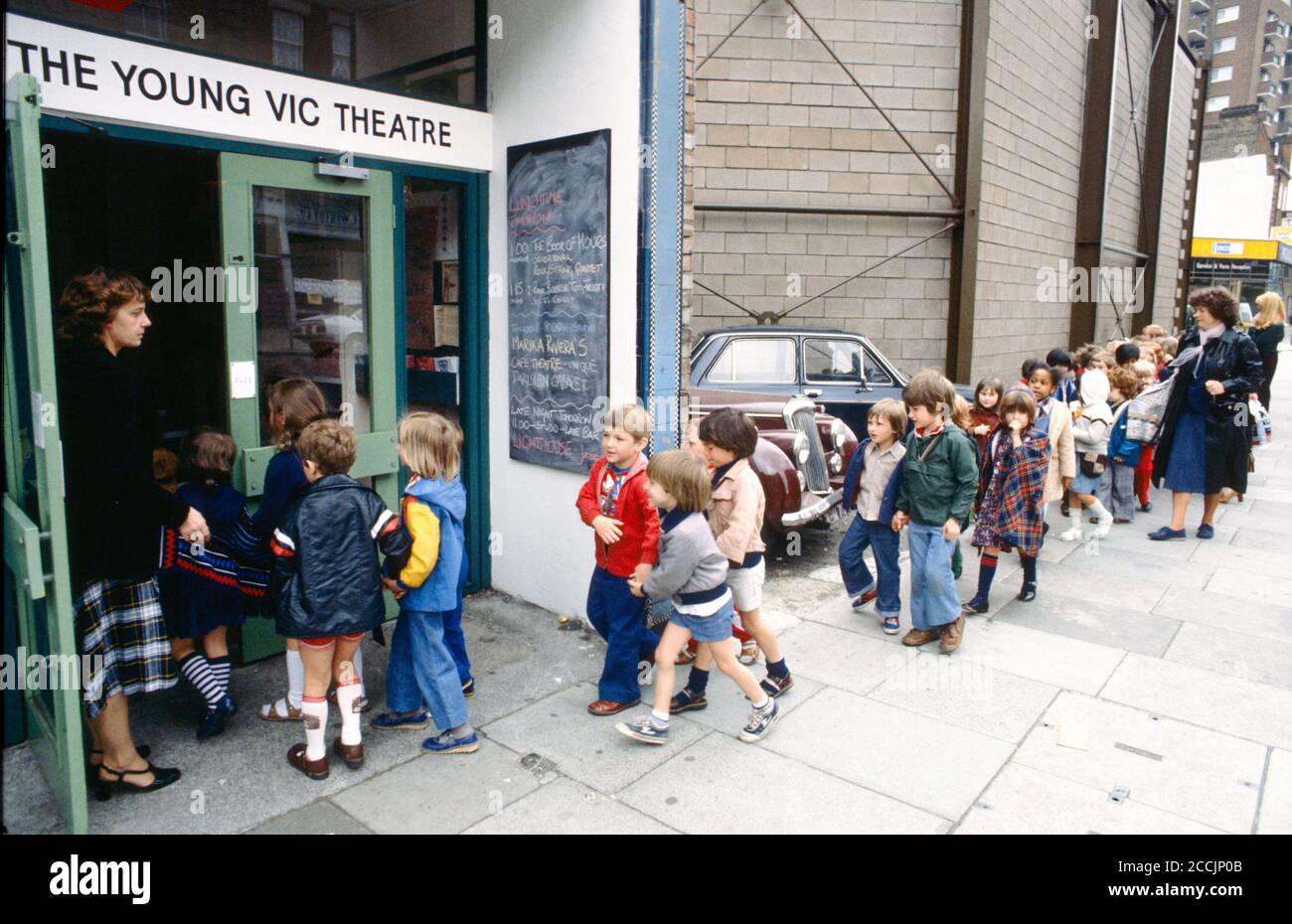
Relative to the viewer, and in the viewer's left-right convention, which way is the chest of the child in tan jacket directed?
facing to the left of the viewer

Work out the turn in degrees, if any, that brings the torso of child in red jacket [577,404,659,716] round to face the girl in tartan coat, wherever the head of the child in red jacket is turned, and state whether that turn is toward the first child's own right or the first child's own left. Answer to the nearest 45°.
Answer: approximately 180°

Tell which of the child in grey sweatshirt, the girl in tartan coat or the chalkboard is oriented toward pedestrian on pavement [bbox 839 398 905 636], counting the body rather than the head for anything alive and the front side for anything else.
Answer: the girl in tartan coat

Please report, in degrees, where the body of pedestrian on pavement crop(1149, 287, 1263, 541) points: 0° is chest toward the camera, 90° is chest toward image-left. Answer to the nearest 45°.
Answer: approximately 45°

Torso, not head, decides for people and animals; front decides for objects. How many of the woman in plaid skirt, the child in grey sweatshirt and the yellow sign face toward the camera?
1

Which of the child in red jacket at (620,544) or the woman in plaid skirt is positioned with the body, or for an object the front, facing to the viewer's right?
the woman in plaid skirt

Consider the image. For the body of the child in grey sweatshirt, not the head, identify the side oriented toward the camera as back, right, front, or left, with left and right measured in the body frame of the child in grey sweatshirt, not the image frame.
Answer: left

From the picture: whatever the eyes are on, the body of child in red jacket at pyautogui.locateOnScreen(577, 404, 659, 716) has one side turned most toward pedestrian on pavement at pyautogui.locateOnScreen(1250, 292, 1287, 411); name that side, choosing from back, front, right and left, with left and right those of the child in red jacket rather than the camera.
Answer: back

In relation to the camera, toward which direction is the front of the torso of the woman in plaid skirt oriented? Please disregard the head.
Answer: to the viewer's right

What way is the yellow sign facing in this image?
toward the camera

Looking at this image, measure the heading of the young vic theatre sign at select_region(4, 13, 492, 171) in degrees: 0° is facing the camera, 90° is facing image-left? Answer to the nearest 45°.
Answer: approximately 315°

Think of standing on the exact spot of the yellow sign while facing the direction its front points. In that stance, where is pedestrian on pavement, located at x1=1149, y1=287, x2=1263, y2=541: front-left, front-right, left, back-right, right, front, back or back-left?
front

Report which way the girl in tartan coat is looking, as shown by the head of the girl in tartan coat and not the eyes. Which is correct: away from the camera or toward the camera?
toward the camera

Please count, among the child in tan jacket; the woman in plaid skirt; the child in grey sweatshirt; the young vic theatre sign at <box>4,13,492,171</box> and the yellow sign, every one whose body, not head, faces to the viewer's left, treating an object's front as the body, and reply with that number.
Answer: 2

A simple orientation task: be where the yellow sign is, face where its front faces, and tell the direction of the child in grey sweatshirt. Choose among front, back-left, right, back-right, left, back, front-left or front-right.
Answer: front

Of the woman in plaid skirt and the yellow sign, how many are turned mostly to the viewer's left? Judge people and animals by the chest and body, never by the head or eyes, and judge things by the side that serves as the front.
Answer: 0

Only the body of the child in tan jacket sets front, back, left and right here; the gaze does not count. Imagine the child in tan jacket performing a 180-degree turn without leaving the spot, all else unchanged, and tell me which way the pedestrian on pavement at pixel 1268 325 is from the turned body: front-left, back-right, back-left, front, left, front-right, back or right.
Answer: front-left

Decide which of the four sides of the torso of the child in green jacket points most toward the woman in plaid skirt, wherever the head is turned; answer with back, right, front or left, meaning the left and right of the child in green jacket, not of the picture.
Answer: front

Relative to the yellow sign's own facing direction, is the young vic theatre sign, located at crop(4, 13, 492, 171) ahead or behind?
ahead

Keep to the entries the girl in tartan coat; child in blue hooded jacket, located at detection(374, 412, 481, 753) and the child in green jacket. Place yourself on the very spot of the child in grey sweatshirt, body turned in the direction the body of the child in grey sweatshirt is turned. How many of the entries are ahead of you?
1

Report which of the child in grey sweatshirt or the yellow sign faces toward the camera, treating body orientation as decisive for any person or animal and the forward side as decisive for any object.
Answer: the yellow sign
